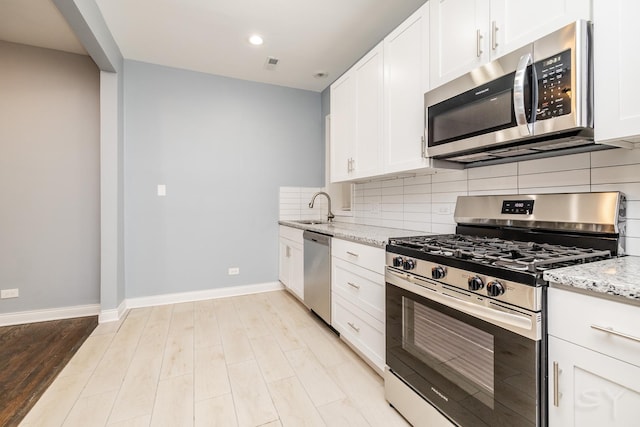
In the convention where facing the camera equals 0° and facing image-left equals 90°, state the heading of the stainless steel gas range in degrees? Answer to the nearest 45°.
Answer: approximately 45°

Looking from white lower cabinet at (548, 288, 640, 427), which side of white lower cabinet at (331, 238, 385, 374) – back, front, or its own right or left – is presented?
left

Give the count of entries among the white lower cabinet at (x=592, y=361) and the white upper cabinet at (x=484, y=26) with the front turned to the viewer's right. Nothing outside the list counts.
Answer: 0

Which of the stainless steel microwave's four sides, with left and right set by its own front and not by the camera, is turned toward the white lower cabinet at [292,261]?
right

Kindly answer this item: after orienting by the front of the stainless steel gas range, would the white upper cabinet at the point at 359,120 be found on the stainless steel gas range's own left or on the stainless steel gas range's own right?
on the stainless steel gas range's own right

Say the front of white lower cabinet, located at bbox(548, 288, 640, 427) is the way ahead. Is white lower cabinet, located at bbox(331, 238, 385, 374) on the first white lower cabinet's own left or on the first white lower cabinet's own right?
on the first white lower cabinet's own right

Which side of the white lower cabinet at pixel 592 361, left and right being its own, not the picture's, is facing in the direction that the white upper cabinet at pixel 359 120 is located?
right

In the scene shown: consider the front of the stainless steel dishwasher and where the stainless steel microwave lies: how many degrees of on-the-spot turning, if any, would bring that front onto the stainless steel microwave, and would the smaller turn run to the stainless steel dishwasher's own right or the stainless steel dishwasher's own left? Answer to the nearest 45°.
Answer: approximately 90° to the stainless steel dishwasher's own left
